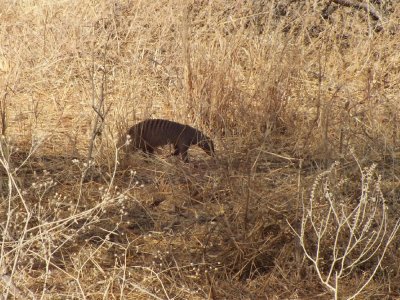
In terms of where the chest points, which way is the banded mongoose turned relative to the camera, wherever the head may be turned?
to the viewer's right
